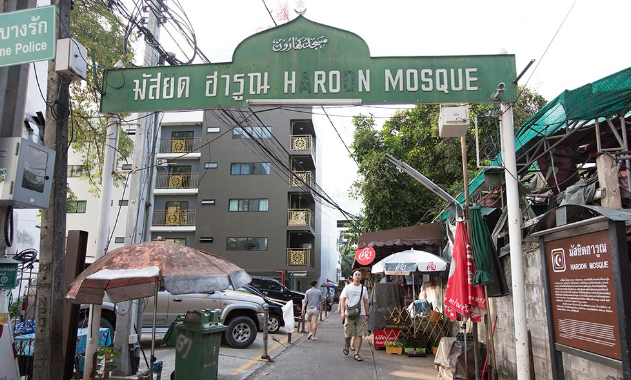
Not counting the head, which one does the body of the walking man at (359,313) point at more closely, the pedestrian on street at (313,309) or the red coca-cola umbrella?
the red coca-cola umbrella

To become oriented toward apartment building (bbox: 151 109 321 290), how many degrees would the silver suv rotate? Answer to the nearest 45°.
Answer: approximately 90° to its left

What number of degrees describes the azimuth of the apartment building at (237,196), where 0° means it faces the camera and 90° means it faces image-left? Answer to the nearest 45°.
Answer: approximately 0°

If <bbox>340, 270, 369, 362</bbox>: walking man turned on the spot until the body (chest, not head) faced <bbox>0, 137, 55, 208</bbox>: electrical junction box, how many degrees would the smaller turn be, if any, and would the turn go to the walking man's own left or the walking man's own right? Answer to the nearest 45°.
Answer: approximately 45° to the walking man's own right

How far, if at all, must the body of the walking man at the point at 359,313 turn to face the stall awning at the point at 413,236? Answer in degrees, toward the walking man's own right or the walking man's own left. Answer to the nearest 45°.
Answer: approximately 135° to the walking man's own left

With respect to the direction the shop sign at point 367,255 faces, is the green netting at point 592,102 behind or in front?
in front

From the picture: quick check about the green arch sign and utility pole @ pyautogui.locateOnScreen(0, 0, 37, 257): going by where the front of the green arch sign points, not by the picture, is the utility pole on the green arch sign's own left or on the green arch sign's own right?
on the green arch sign's own right

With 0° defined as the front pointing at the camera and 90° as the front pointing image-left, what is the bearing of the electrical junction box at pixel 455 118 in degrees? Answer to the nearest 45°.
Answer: approximately 0°
